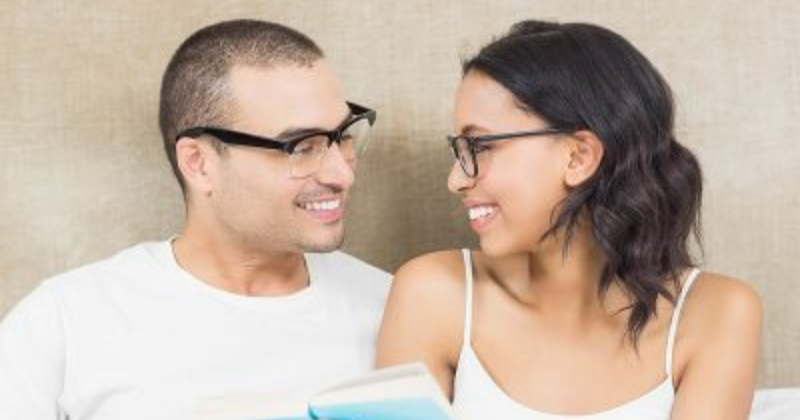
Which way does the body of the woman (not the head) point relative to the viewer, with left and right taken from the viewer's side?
facing the viewer

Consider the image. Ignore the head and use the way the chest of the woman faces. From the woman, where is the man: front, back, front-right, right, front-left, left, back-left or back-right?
right

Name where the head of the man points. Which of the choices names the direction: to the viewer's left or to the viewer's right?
to the viewer's right

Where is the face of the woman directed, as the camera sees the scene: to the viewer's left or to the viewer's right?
to the viewer's left
